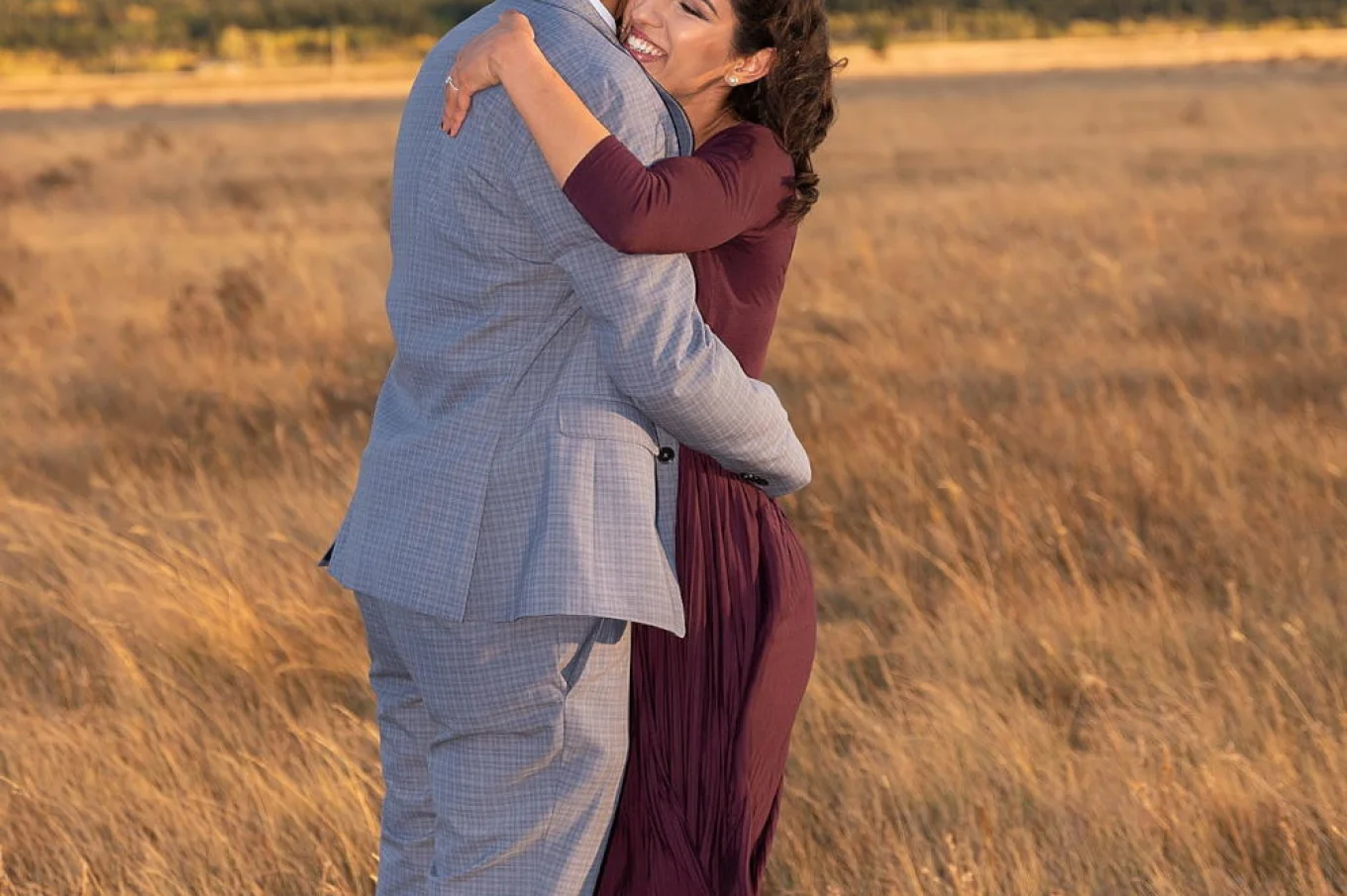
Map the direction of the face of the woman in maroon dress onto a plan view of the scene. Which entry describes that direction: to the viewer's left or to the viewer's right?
to the viewer's left

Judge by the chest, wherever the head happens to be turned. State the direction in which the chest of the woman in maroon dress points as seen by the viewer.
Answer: to the viewer's left
